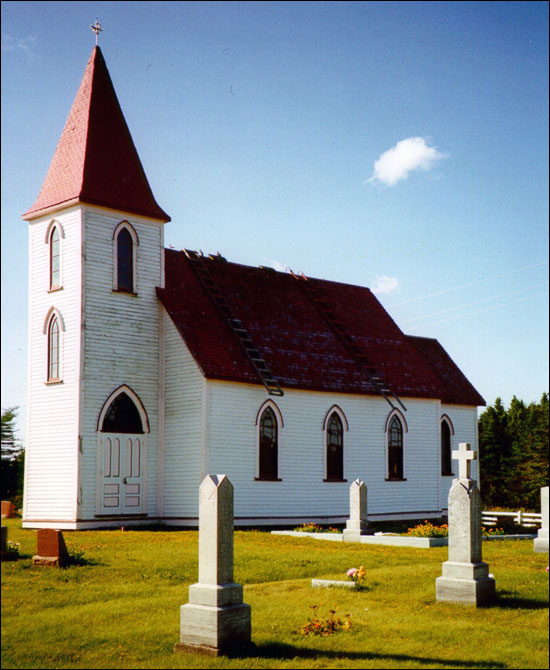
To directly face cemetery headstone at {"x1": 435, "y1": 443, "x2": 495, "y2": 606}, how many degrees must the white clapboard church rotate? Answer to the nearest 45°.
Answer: approximately 45° to its left

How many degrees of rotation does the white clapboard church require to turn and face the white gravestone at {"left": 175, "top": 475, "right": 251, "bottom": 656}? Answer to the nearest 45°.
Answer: approximately 45° to its left

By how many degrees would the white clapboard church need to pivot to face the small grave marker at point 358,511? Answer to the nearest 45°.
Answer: approximately 90° to its left

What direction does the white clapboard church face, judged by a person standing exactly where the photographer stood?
facing the viewer and to the left of the viewer

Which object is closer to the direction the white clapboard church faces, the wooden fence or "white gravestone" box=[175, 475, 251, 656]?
the white gravestone

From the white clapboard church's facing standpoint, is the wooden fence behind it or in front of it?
behind
